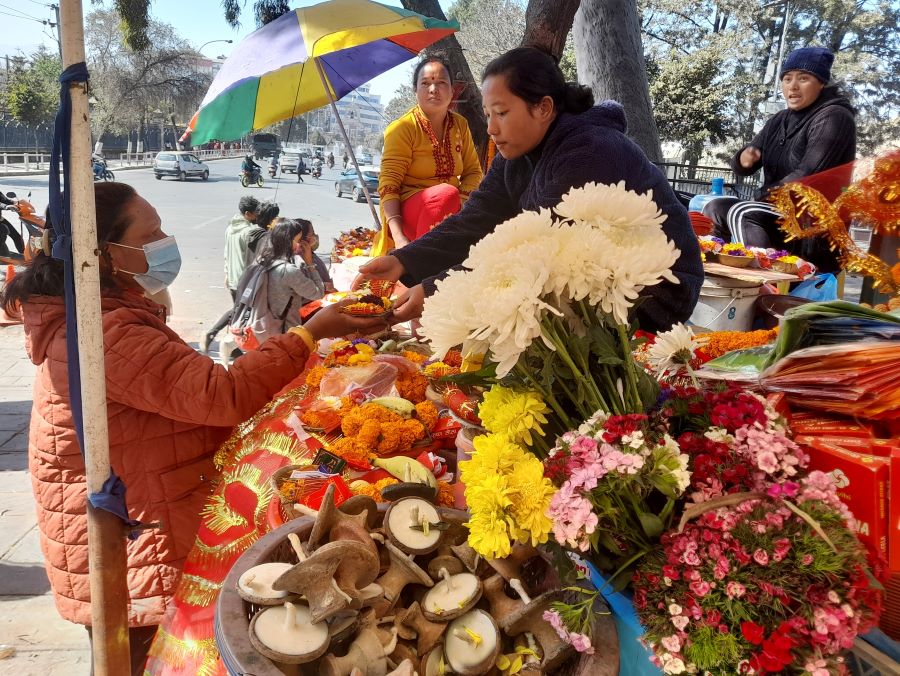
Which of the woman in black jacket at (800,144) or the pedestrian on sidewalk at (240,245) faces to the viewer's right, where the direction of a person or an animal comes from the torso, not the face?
the pedestrian on sidewalk

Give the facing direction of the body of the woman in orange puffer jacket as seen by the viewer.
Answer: to the viewer's right

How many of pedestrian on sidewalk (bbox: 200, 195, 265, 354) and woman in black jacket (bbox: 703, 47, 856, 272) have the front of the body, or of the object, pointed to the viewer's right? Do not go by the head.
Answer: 1

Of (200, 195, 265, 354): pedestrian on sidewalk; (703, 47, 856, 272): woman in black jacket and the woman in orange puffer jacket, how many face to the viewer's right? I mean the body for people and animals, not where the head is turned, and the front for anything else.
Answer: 2

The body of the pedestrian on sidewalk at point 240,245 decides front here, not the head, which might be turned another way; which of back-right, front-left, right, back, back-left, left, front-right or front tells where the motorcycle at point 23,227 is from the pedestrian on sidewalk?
back-left

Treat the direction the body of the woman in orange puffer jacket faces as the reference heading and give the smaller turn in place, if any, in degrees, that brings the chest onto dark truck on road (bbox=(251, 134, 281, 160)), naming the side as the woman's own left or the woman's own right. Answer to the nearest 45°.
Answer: approximately 90° to the woman's own left

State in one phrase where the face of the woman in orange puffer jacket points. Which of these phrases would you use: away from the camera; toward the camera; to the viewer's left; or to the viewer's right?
to the viewer's right

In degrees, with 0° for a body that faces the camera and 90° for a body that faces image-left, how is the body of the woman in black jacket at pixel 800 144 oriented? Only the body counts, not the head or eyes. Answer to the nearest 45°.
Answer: approximately 45°

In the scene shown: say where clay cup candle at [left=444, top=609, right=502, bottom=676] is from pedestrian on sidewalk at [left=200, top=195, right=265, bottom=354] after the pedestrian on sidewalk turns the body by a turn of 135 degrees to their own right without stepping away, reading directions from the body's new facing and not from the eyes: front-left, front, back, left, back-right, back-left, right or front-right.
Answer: front-left

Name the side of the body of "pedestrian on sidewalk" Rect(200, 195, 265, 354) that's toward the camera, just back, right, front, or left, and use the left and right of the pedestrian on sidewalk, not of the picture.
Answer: right
